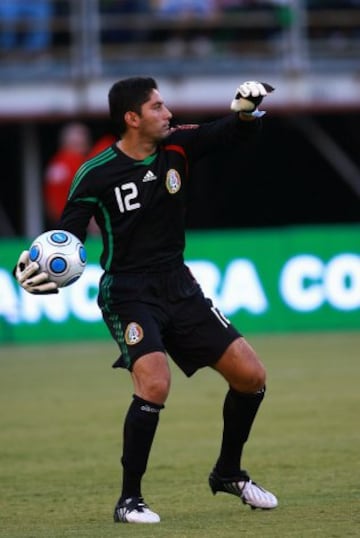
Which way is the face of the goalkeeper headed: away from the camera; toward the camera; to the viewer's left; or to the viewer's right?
to the viewer's right

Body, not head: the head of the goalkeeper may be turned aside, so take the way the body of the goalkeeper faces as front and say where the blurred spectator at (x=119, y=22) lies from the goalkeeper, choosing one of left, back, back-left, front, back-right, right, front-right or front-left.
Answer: back-left

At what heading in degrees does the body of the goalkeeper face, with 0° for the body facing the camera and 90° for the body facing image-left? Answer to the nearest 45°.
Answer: approximately 315°

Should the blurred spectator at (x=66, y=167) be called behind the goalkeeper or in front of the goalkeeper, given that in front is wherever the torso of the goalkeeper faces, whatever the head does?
behind

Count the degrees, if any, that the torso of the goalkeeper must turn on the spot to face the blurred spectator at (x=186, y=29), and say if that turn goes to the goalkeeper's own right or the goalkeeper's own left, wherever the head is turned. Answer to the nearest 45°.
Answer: approximately 135° to the goalkeeper's own left

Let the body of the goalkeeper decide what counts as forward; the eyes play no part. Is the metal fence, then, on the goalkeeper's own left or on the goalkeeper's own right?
on the goalkeeper's own left
